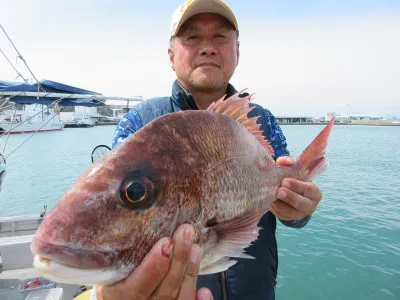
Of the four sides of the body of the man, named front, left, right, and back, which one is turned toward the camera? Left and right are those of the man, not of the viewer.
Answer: front

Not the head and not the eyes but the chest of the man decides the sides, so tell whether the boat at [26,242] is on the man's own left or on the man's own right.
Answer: on the man's own right

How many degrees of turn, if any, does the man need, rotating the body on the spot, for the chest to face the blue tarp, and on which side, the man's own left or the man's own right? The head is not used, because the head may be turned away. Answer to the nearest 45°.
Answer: approximately 135° to the man's own right

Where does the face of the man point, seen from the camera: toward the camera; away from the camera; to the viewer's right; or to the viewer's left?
toward the camera
